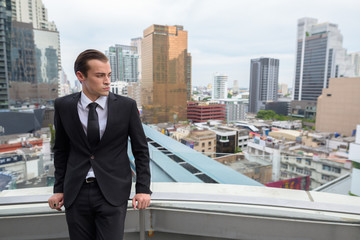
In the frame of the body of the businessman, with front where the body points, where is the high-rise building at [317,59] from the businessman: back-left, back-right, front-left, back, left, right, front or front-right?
back-left

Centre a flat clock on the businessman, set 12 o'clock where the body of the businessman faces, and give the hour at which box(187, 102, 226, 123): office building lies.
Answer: The office building is roughly at 7 o'clock from the businessman.

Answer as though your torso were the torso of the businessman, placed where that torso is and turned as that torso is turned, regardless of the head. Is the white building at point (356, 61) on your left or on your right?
on your left

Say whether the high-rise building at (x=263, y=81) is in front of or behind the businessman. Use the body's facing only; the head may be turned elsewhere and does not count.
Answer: behind

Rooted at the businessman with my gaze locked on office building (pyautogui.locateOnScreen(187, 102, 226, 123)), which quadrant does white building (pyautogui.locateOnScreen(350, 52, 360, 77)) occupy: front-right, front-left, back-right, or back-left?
front-right

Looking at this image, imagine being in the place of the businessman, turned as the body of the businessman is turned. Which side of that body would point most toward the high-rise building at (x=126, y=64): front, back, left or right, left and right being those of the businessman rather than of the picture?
back

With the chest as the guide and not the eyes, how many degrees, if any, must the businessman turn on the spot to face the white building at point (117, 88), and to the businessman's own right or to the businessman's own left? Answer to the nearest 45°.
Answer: approximately 180°

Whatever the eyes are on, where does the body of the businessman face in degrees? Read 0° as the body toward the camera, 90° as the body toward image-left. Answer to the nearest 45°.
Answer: approximately 0°

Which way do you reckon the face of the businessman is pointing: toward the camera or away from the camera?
toward the camera

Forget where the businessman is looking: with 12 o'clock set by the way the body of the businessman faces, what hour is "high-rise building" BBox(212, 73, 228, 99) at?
The high-rise building is roughly at 7 o'clock from the businessman.

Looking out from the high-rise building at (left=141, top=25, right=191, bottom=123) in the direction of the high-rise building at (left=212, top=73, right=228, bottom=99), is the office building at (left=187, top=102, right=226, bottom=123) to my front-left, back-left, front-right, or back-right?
front-right

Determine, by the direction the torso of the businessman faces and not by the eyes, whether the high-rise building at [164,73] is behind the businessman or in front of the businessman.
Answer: behind
